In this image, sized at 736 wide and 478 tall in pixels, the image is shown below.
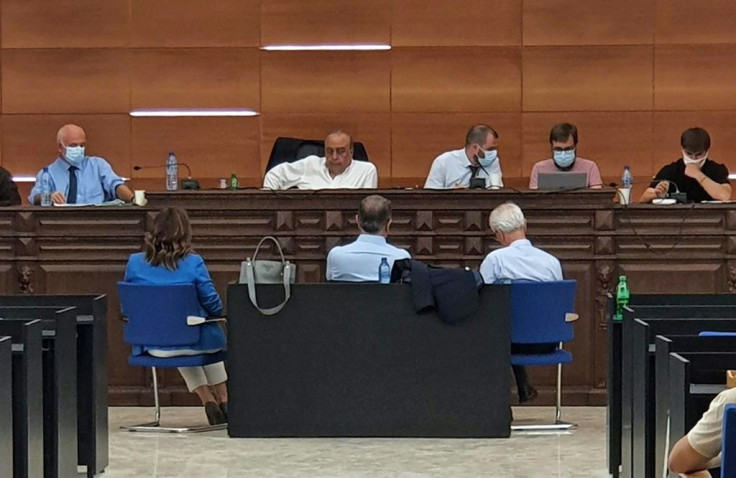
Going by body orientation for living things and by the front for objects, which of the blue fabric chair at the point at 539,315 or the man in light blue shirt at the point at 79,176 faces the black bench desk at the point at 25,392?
the man in light blue shirt

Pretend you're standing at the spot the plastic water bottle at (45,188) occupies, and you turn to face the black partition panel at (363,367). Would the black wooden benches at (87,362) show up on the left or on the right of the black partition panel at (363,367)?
right

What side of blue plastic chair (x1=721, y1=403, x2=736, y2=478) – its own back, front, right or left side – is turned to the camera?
back

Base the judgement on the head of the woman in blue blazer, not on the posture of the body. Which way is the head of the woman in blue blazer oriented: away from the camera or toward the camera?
away from the camera

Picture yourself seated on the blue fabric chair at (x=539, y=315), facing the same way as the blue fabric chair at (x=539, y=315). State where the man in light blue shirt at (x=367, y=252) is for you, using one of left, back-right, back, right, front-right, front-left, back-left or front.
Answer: left

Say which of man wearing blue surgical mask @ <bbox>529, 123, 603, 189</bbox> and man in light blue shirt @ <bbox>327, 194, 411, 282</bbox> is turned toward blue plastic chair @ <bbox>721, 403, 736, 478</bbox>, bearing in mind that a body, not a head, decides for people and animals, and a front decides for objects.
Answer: the man wearing blue surgical mask

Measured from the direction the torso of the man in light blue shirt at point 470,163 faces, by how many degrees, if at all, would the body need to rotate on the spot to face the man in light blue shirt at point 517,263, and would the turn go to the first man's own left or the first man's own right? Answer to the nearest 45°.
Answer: approximately 45° to the first man's own right

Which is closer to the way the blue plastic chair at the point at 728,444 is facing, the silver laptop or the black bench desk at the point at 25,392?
the silver laptop

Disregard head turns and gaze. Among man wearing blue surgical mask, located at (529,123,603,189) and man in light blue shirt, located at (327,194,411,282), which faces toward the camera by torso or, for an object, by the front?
the man wearing blue surgical mask

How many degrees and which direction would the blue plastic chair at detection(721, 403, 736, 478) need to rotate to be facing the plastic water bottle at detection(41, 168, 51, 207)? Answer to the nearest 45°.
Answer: approximately 45° to its left

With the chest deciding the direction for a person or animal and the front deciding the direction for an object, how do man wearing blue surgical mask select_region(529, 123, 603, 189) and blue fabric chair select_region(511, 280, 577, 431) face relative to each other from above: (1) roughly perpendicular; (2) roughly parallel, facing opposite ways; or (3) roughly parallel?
roughly parallel, facing opposite ways

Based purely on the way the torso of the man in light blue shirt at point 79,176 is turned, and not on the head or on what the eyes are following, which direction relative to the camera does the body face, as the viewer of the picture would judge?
toward the camera

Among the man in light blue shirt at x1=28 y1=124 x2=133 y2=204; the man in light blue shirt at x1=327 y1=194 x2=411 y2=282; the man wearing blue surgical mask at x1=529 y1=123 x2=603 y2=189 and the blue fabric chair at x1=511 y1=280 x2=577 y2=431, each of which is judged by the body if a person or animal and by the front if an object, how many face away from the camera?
2

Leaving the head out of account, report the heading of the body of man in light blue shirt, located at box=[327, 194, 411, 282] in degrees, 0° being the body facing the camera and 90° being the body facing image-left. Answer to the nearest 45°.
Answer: approximately 180°

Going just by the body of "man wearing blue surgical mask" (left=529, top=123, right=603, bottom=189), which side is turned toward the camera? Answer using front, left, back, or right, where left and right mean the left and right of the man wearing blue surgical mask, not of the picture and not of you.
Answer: front

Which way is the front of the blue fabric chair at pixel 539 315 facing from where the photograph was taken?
facing away from the viewer

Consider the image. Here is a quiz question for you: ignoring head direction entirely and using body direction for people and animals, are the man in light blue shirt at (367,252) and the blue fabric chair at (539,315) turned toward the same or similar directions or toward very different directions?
same or similar directions

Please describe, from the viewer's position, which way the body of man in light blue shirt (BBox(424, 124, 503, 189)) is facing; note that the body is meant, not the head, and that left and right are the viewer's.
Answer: facing the viewer and to the right of the viewer
